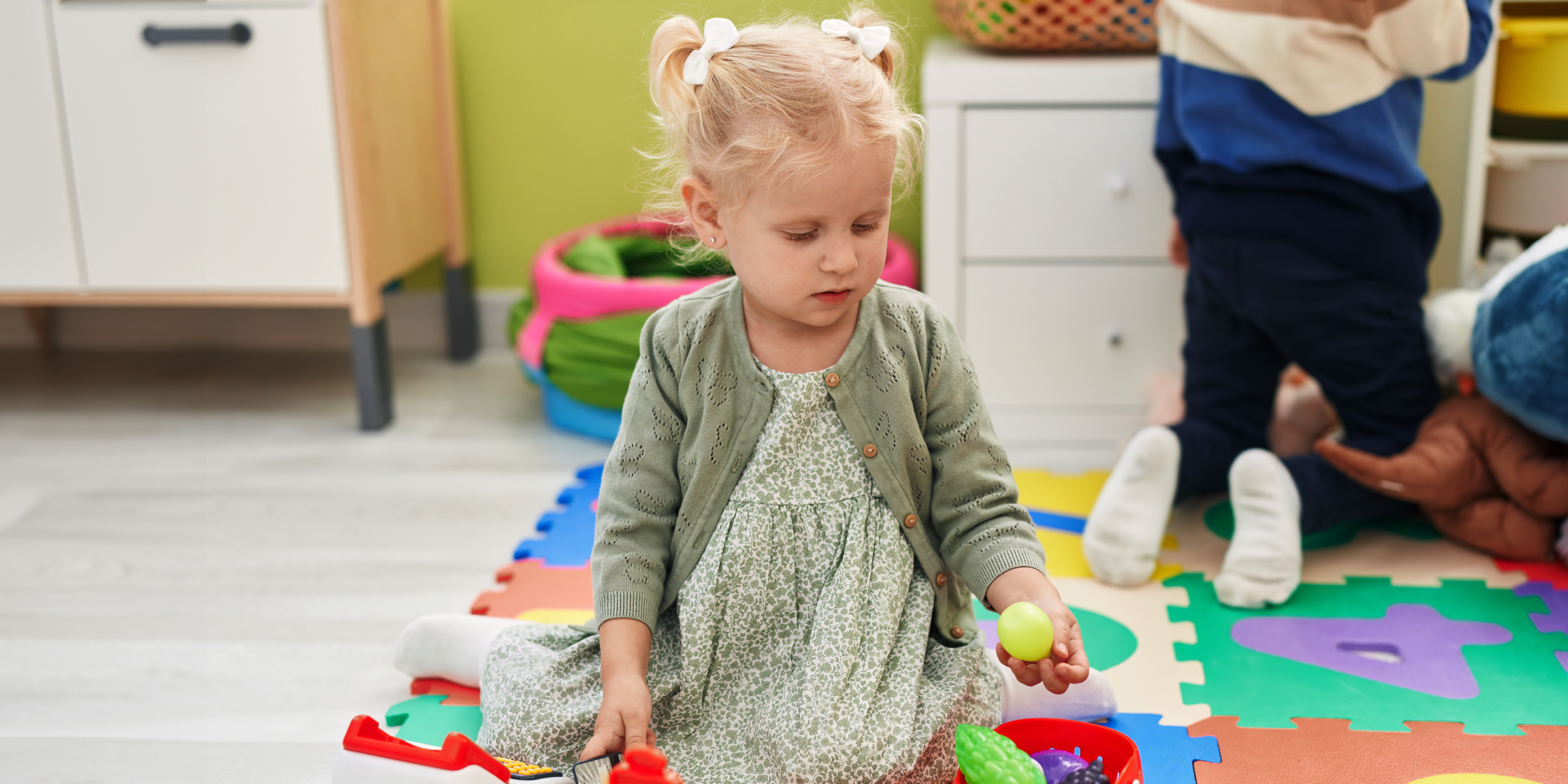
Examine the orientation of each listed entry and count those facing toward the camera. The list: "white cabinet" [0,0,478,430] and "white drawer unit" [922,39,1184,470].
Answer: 2

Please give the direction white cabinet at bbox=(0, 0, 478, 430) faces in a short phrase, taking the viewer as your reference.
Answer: facing the viewer

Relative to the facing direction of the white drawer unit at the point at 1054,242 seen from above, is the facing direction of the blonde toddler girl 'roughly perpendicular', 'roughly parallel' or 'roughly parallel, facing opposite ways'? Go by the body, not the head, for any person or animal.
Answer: roughly parallel

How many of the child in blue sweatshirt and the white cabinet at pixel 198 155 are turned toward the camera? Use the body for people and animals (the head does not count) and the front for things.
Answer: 1

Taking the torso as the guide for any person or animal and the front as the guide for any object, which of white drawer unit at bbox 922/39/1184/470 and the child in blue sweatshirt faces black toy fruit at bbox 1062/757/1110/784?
the white drawer unit

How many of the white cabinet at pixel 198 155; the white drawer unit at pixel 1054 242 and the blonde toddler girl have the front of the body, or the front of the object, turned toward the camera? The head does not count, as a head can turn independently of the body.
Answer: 3

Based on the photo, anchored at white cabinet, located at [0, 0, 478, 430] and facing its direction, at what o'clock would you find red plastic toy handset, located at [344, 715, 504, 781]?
The red plastic toy handset is roughly at 12 o'clock from the white cabinet.

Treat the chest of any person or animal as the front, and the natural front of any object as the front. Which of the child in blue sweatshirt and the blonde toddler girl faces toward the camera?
the blonde toddler girl

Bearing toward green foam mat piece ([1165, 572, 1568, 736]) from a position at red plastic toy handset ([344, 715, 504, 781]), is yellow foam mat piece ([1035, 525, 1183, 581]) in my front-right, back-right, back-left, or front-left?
front-left

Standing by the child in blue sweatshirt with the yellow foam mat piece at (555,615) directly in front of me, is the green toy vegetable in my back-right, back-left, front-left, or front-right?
front-left

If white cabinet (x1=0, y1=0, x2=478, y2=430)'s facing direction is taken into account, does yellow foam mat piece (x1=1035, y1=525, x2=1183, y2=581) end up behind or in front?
in front

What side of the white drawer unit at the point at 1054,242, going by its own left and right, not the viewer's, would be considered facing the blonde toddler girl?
front

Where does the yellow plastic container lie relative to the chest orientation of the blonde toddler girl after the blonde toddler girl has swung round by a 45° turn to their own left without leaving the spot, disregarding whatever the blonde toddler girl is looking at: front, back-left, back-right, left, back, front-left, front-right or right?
left

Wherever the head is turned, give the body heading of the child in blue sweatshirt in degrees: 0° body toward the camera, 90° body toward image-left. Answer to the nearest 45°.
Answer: approximately 225°

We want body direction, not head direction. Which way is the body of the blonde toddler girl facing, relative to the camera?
toward the camera
